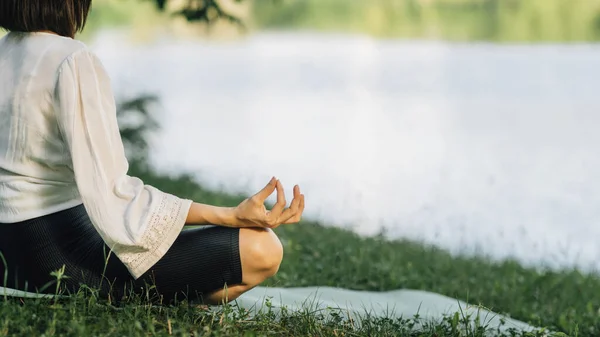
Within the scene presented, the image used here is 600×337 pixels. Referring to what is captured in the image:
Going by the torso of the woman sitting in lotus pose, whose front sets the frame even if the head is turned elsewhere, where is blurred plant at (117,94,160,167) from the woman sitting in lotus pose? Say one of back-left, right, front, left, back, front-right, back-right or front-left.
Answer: front-left

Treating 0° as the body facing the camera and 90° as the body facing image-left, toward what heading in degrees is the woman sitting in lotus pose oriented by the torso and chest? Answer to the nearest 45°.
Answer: approximately 225°
